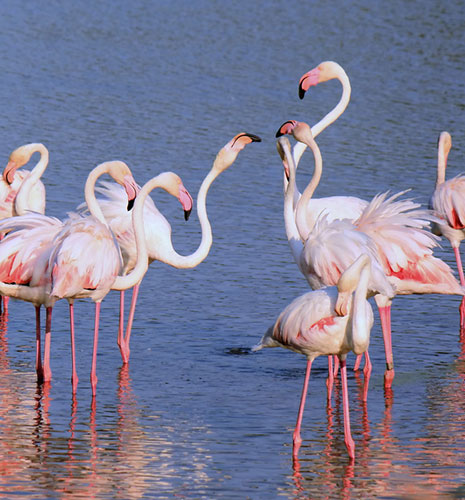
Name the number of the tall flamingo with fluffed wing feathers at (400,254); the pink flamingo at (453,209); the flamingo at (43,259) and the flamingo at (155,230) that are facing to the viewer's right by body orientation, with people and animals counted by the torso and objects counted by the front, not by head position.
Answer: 2

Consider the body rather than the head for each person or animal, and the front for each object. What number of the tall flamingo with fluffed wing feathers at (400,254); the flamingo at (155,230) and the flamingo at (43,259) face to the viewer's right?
2

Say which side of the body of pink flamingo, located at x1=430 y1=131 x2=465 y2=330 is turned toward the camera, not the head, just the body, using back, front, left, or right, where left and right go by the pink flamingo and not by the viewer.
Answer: left

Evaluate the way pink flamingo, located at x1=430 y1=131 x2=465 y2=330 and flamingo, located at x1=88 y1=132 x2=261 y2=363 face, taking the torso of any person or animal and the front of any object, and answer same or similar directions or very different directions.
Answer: very different directions

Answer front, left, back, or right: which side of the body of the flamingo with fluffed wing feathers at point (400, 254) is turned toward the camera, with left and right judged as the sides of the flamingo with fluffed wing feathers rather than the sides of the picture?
left

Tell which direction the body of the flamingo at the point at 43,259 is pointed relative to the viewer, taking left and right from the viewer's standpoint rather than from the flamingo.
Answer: facing to the right of the viewer

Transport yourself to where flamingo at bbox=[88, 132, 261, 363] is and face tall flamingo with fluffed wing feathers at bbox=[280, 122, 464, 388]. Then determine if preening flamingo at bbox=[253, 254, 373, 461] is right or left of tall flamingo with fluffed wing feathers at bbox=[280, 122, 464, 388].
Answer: right

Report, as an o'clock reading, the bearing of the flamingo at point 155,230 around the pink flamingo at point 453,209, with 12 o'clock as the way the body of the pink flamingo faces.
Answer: The flamingo is roughly at 11 o'clock from the pink flamingo.

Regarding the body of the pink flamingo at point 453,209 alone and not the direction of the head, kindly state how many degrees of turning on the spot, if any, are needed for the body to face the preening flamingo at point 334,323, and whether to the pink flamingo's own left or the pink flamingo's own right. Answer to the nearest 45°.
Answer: approximately 90° to the pink flamingo's own left

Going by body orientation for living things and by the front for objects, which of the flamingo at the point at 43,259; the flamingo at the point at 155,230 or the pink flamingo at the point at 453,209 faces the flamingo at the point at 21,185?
the pink flamingo

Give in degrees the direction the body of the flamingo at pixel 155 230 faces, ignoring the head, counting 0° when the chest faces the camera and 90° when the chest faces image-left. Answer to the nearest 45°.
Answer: approximately 270°

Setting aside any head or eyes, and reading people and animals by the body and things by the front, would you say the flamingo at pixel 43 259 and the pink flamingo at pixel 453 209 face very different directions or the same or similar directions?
very different directions
